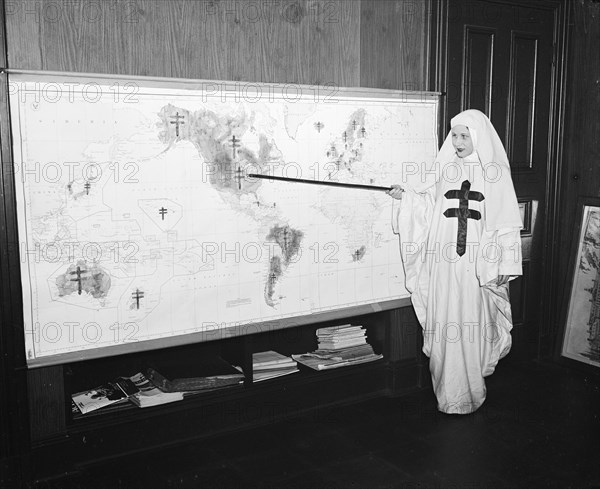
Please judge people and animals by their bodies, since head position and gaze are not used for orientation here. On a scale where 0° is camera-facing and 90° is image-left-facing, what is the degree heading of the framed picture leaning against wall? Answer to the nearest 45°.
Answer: approximately 45°

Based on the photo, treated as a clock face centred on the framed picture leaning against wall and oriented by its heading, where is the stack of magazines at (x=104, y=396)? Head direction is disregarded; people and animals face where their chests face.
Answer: The stack of magazines is roughly at 12 o'clock from the framed picture leaning against wall.

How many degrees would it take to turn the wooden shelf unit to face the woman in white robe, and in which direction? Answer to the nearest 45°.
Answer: approximately 45° to its left

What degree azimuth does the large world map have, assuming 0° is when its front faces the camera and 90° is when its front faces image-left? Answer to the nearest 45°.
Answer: approximately 315°

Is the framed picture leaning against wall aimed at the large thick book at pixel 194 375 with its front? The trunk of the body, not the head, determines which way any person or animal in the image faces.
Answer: yes

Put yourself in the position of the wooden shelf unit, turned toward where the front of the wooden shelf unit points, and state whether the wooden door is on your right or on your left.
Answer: on your left

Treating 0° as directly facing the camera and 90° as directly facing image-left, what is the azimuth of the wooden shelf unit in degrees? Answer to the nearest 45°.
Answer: approximately 315°
